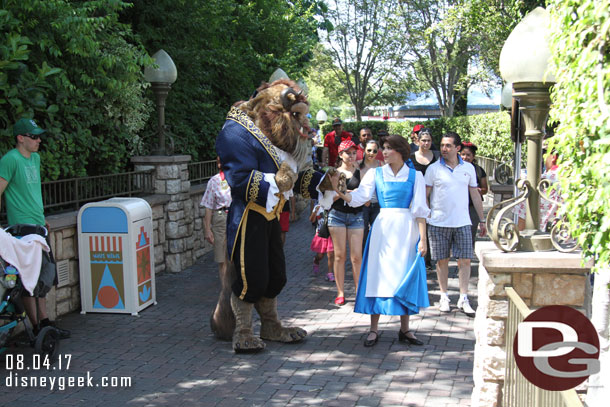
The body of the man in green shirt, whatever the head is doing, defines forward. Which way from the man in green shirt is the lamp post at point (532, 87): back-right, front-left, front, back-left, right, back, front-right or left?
front

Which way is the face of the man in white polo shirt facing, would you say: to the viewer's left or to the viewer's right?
to the viewer's left

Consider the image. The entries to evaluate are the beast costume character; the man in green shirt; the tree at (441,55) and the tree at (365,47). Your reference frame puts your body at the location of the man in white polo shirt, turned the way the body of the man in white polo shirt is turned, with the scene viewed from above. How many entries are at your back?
2

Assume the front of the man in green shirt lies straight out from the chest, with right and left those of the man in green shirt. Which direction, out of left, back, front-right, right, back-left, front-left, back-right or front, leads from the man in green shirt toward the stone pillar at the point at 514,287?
front

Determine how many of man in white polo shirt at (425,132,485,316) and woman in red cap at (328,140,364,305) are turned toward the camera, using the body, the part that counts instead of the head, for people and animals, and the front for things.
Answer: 2

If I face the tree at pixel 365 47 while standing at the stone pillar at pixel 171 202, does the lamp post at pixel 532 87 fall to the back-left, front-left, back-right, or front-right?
back-right

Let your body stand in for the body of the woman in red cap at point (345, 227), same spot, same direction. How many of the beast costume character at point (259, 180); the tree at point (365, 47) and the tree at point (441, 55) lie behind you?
2

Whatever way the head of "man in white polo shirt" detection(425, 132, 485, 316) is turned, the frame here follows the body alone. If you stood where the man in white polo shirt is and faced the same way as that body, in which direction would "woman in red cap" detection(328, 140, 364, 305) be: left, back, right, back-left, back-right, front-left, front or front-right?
right

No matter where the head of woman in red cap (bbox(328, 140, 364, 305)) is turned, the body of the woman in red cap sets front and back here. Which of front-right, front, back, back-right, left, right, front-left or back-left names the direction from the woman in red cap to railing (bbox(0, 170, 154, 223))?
right

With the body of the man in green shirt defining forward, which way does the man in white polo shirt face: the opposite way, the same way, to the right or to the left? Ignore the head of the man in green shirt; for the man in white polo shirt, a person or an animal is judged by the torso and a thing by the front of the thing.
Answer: to the right

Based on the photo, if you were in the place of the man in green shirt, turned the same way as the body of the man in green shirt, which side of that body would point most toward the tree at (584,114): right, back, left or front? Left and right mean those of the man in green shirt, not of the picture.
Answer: front

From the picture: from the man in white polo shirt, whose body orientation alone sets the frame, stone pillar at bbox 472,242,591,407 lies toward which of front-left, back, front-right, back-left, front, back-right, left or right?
front

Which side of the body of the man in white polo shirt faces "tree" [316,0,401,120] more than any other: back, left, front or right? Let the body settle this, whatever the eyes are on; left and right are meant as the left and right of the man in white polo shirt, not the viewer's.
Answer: back

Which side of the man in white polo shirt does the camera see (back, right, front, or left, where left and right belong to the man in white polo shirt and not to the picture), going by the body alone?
front

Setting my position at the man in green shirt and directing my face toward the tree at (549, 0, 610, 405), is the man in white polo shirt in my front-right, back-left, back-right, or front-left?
front-left

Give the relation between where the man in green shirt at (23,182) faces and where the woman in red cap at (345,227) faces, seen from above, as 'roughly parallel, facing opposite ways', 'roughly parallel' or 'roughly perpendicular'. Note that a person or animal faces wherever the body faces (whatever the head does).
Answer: roughly perpendicular

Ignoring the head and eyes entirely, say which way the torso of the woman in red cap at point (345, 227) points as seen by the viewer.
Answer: toward the camera
